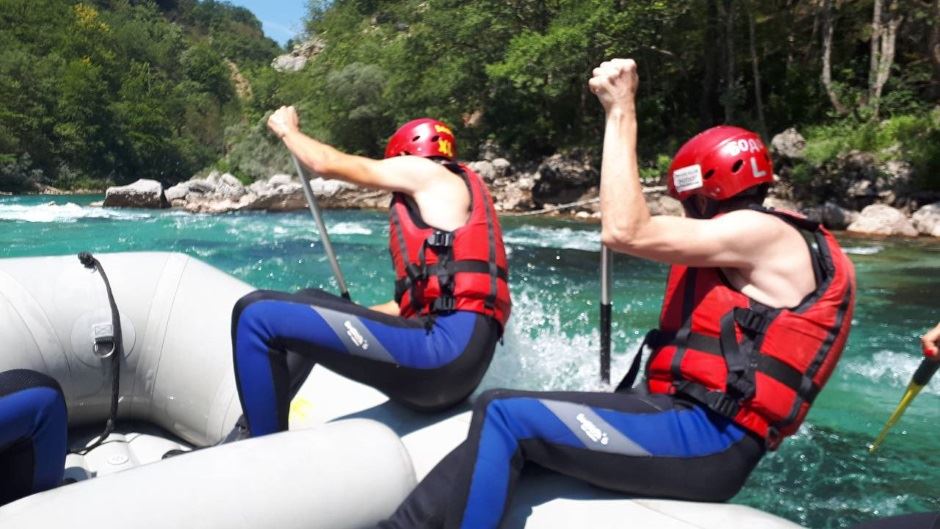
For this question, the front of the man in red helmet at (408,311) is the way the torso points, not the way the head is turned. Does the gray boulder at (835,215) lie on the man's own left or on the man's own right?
on the man's own right

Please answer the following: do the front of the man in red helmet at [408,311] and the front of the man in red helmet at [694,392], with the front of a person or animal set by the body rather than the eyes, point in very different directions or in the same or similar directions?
same or similar directions

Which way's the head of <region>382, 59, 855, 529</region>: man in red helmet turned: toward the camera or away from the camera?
away from the camera
